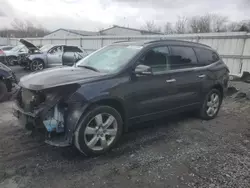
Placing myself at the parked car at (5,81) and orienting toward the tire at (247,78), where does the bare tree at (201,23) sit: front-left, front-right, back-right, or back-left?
front-left

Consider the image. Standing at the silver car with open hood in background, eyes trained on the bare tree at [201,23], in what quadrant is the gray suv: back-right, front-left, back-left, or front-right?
back-right

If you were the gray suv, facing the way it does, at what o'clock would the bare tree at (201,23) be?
The bare tree is roughly at 5 o'clock from the gray suv.

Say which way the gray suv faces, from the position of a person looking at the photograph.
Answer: facing the viewer and to the left of the viewer

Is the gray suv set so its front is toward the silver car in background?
no

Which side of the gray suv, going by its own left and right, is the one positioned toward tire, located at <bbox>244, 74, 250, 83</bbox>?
back

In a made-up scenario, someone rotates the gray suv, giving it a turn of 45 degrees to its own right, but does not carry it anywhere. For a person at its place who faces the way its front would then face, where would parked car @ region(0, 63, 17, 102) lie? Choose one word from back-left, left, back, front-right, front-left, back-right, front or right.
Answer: front-right
